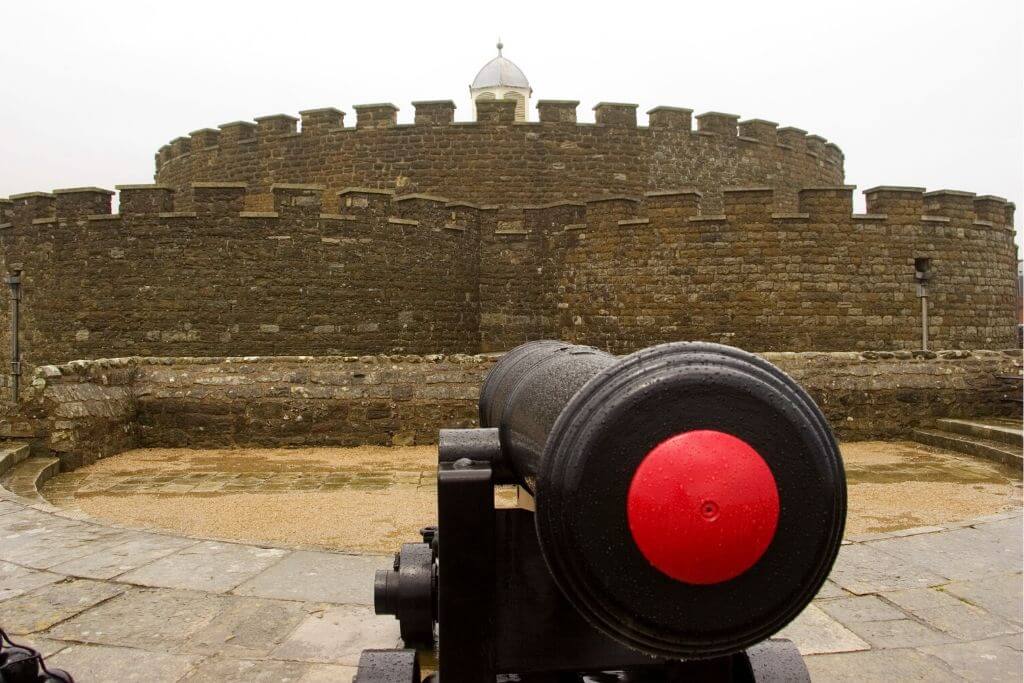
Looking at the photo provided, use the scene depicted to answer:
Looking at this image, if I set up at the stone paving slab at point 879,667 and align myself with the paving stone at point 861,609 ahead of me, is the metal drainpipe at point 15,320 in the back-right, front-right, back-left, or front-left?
front-left

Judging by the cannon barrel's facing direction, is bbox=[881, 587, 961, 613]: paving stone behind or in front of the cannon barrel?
behind

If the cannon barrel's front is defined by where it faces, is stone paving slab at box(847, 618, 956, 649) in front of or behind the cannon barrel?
behind

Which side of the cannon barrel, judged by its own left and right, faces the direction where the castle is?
back

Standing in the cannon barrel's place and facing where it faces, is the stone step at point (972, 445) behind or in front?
behind

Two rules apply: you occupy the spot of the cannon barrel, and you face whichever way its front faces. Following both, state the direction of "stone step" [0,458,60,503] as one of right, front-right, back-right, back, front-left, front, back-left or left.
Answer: back-right

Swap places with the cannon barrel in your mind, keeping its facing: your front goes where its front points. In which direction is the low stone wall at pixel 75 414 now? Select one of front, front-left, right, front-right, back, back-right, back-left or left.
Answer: back-right

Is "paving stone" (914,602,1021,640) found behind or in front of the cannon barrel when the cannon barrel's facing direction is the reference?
behind

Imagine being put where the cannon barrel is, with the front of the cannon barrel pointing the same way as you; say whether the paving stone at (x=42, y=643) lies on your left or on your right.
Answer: on your right

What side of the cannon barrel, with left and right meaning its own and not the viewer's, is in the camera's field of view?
front

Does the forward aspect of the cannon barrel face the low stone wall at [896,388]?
no

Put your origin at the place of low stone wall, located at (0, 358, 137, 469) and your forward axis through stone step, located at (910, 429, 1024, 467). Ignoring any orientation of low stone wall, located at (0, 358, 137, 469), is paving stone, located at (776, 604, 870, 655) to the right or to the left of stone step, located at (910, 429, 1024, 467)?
right

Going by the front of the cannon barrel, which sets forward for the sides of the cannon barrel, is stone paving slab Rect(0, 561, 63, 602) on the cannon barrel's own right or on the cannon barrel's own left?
on the cannon barrel's own right
